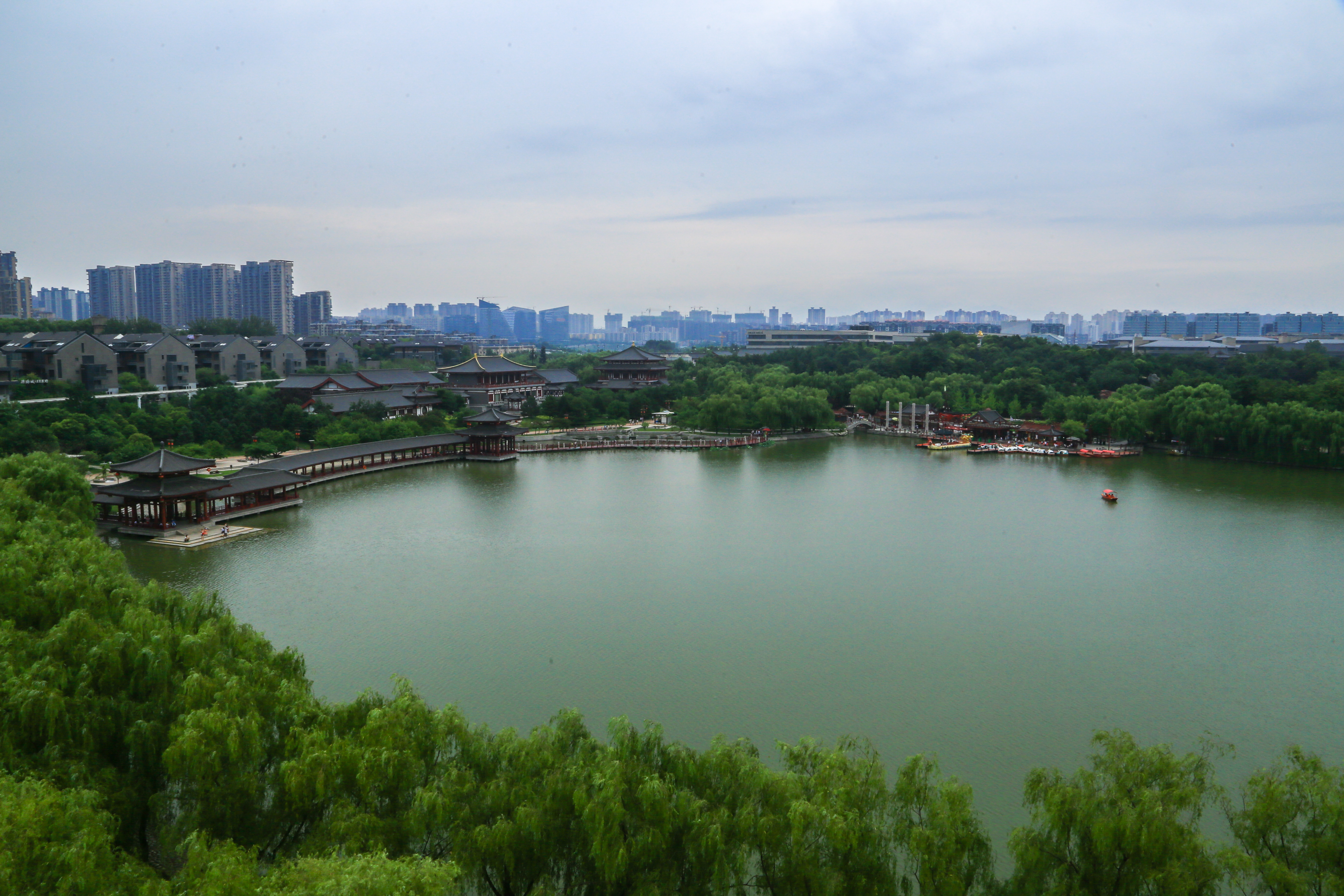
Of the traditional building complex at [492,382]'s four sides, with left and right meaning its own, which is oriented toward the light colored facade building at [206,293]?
back

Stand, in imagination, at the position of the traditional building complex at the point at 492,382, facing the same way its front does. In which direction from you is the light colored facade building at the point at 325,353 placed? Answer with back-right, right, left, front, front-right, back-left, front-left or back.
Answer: back

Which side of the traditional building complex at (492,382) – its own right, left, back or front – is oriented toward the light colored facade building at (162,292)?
back

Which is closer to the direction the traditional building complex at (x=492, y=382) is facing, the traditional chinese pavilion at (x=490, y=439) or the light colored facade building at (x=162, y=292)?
the traditional chinese pavilion

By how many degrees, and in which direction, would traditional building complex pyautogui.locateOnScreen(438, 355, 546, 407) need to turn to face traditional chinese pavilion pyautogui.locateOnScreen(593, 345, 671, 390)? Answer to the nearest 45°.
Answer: approximately 90° to its left

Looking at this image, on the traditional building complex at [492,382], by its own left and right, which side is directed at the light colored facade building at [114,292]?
back

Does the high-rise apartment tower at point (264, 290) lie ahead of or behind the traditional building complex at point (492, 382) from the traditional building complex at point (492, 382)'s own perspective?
behind

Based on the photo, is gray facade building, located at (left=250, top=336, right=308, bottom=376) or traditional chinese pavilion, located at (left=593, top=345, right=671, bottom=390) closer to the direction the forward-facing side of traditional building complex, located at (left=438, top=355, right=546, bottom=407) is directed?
the traditional chinese pavilion

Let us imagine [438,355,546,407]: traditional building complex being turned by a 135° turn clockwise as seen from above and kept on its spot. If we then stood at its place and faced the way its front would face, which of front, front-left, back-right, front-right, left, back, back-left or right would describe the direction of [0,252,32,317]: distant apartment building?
front-right

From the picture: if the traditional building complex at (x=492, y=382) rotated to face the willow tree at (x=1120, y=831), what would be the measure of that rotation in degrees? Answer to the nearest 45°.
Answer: approximately 45° to its right

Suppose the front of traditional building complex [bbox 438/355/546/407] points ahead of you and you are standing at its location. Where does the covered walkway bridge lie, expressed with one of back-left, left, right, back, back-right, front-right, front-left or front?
front-right

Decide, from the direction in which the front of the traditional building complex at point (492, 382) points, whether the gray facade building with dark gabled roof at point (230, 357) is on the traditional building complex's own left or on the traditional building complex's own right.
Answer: on the traditional building complex's own right

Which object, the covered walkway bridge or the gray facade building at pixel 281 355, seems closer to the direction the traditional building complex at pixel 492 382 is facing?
the covered walkway bridge
